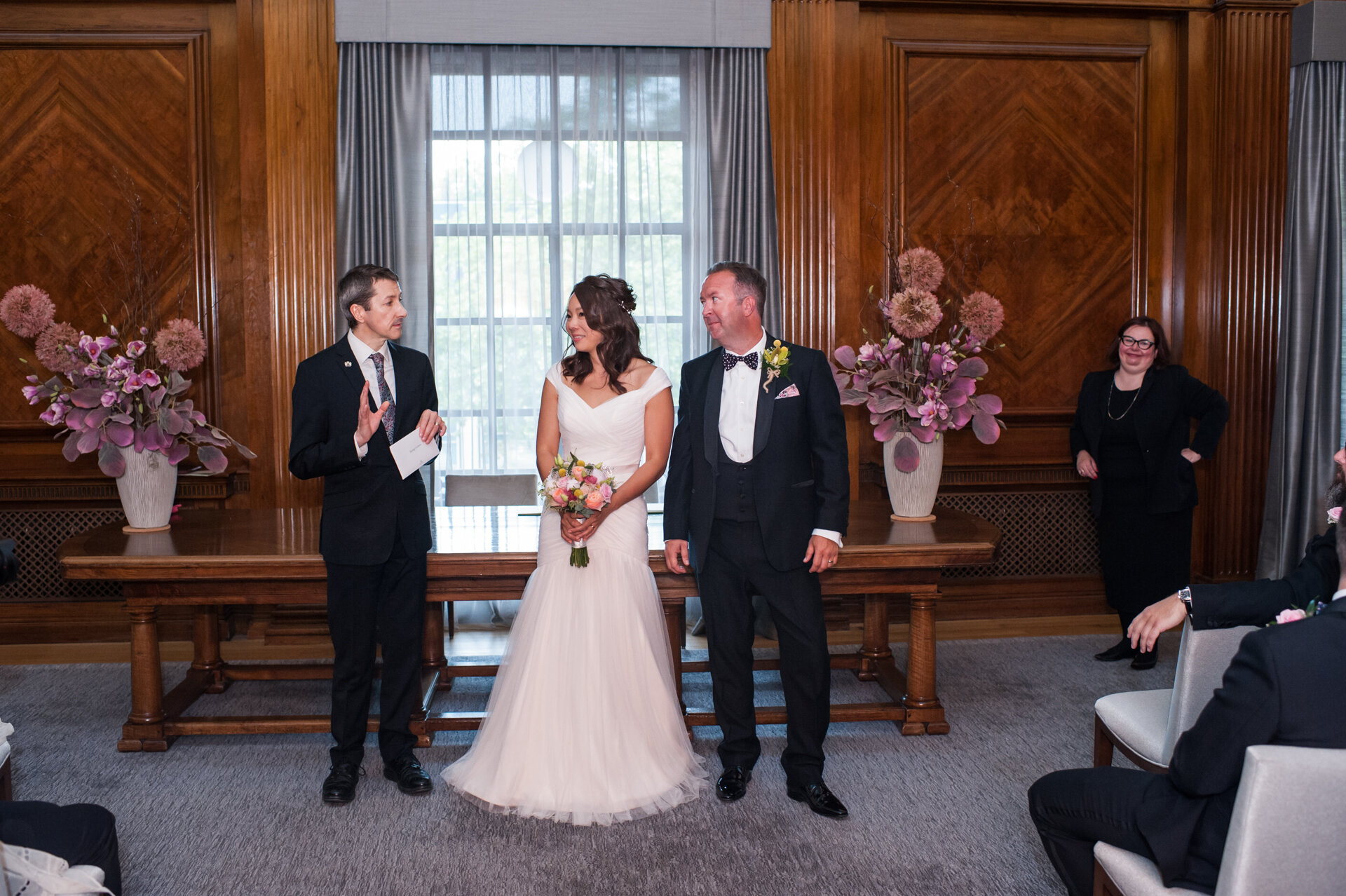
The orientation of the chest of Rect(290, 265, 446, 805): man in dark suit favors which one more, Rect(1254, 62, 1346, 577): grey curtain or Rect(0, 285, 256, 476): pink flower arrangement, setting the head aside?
the grey curtain

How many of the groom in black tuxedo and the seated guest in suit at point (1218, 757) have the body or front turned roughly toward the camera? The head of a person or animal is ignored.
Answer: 1

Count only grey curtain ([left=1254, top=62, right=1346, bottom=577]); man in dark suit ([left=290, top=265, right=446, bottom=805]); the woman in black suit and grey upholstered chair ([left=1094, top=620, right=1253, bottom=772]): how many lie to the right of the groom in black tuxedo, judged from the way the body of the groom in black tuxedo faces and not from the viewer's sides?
1

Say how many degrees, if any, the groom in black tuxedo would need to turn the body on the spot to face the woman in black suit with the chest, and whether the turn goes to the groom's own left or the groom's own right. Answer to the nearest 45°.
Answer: approximately 135° to the groom's own left

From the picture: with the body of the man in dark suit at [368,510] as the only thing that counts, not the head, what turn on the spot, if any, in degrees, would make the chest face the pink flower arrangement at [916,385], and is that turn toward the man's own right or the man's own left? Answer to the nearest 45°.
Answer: approximately 45° to the man's own left

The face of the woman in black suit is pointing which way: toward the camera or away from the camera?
toward the camera

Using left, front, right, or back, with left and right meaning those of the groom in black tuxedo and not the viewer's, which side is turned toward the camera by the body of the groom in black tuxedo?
front

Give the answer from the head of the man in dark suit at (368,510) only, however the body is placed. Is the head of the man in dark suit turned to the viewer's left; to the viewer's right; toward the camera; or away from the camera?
to the viewer's right

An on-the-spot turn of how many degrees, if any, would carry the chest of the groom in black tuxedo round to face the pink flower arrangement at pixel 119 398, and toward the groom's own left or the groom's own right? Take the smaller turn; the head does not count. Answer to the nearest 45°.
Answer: approximately 90° to the groom's own right

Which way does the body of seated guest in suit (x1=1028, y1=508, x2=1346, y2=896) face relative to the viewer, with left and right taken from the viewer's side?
facing away from the viewer and to the left of the viewer

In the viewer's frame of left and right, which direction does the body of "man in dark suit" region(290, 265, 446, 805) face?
facing the viewer and to the right of the viewer

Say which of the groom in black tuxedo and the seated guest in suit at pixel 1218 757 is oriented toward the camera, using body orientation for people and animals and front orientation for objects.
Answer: the groom in black tuxedo

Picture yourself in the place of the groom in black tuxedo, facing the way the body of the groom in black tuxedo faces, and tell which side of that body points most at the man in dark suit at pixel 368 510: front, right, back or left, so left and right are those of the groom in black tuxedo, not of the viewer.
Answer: right

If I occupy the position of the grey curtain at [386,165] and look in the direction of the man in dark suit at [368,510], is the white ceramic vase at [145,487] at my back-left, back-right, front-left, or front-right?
front-right

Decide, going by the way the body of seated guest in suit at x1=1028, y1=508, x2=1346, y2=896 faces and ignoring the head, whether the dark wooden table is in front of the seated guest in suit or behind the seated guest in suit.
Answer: in front

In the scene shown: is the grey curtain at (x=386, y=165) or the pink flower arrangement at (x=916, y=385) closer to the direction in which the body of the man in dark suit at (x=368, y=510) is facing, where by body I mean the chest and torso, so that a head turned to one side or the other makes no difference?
the pink flower arrangement

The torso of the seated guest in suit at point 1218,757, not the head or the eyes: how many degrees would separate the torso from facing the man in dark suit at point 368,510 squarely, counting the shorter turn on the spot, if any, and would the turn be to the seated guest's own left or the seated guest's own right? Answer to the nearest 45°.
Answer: approximately 45° to the seated guest's own left

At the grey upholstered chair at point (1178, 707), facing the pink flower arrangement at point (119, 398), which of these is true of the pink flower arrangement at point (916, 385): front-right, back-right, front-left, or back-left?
front-right
